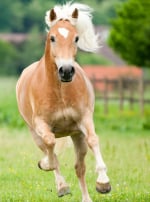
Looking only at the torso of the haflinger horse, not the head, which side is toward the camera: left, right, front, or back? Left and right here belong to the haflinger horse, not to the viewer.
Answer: front

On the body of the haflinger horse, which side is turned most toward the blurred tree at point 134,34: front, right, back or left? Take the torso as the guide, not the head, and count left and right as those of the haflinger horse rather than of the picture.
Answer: back
